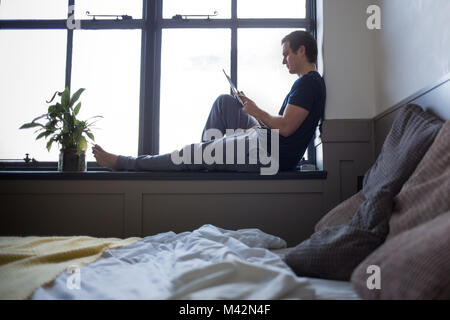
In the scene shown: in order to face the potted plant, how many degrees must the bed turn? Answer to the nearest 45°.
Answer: approximately 45° to its right

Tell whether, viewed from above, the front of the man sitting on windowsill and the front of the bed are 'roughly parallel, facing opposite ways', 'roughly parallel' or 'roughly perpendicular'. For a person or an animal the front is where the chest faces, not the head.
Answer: roughly parallel

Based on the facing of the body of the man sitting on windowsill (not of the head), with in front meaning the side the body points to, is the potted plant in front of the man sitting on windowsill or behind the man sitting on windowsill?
in front

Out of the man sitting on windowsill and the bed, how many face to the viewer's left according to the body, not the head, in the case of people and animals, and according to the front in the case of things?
2

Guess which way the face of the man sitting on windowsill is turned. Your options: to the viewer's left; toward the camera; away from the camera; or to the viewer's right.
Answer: to the viewer's left

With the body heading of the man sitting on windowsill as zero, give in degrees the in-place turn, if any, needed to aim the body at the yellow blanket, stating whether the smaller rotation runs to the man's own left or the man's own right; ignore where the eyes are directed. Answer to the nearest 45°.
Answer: approximately 45° to the man's own left

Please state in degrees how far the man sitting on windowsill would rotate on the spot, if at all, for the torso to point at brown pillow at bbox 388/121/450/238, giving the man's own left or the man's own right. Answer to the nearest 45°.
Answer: approximately 90° to the man's own left

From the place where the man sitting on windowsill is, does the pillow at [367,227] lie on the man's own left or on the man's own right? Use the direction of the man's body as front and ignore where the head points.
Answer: on the man's own left

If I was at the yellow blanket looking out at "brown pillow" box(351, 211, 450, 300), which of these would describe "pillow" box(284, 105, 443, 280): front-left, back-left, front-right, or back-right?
front-left

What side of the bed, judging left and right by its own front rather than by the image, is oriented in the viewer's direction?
left

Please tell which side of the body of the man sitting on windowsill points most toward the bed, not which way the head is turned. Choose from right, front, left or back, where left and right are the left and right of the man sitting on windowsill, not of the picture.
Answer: left

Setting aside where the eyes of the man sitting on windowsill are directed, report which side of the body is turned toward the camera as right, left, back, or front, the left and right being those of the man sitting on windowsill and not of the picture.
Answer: left
